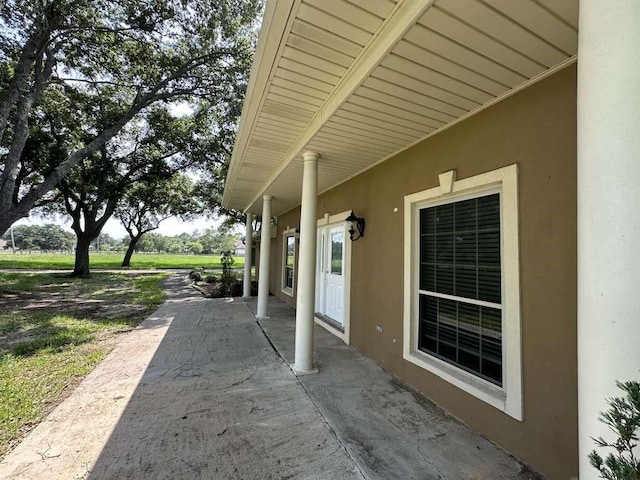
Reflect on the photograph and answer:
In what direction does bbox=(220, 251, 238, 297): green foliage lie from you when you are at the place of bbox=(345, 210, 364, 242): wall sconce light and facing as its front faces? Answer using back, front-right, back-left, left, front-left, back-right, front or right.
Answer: right

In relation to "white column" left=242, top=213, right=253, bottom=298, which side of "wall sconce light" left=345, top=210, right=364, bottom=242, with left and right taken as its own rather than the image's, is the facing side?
right

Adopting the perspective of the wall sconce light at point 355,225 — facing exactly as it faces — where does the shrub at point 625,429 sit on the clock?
The shrub is roughly at 10 o'clock from the wall sconce light.

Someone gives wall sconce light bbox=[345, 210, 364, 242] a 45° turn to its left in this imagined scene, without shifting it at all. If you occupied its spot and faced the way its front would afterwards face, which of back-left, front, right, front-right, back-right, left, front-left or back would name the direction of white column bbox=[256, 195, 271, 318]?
back-right

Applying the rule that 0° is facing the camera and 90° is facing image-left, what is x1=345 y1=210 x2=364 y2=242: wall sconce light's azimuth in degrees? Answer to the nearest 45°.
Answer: approximately 45°
